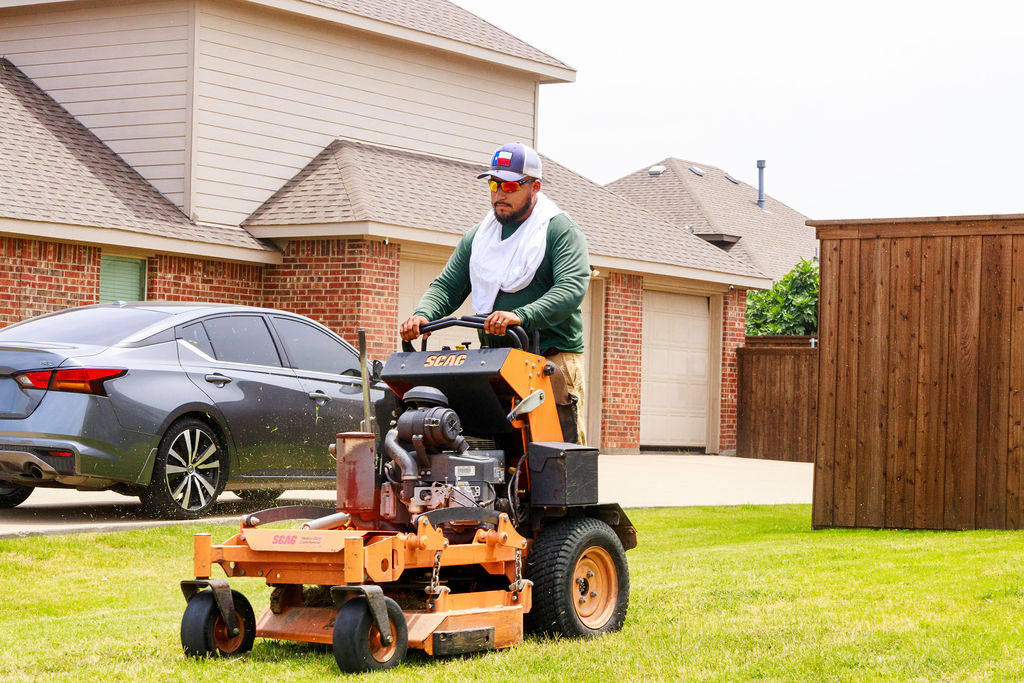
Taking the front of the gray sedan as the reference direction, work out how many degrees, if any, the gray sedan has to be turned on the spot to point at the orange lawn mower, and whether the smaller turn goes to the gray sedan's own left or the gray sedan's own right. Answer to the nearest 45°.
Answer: approximately 135° to the gray sedan's own right

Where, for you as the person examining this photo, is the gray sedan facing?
facing away from the viewer and to the right of the viewer

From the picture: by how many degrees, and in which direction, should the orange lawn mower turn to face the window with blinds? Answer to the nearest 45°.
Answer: approximately 135° to its right

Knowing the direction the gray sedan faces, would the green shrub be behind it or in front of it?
in front

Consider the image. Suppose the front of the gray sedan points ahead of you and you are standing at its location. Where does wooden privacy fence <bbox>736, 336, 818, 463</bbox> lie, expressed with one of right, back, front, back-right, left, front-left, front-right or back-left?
front

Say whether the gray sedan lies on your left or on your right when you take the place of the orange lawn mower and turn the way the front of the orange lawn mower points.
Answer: on your right

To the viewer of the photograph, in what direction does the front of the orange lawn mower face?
facing the viewer and to the left of the viewer

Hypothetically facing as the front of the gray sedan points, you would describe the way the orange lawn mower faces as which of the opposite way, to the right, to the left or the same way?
the opposite way

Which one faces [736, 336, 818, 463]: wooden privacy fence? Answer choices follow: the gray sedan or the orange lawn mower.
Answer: the gray sedan

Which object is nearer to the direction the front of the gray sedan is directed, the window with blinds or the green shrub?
the green shrub

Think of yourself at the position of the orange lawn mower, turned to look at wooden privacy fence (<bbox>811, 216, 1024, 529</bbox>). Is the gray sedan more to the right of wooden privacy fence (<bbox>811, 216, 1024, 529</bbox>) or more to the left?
left

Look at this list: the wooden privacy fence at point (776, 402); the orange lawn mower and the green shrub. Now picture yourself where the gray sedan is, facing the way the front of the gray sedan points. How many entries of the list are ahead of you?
2

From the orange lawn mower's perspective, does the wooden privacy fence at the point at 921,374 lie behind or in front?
behind

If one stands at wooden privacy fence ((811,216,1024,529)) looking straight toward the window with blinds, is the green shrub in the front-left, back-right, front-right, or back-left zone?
front-right

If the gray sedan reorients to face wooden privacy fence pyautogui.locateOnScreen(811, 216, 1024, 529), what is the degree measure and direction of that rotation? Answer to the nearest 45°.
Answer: approximately 45° to its right
